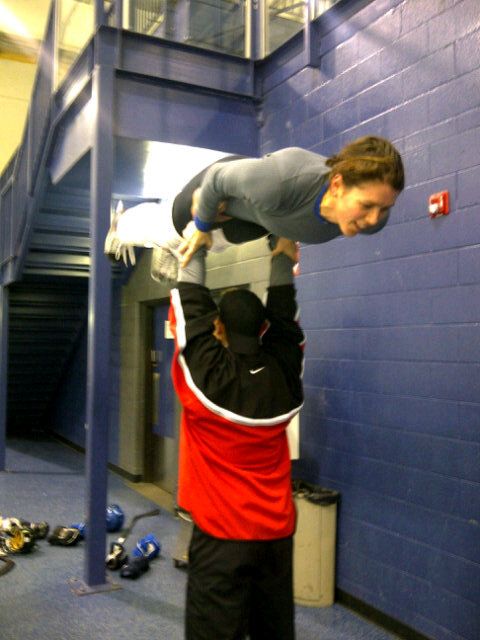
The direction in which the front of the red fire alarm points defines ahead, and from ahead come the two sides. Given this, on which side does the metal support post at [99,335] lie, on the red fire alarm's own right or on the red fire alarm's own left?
on the red fire alarm's own right

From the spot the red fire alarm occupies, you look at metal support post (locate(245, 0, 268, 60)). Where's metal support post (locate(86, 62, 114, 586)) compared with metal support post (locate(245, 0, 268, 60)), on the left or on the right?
left

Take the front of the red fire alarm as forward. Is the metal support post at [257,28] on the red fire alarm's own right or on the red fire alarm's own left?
on the red fire alarm's own right

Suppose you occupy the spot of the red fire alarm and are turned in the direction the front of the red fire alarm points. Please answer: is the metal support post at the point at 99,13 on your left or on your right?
on your right

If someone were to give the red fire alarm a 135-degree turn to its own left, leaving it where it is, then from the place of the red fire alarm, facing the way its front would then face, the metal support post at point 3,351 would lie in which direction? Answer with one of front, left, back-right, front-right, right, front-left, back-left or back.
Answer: back-left

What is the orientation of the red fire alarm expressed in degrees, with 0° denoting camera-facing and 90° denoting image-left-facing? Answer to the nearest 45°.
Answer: approximately 45°
